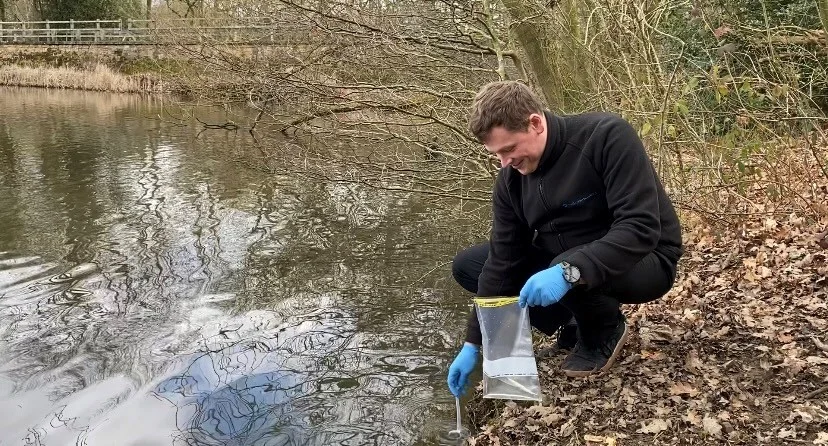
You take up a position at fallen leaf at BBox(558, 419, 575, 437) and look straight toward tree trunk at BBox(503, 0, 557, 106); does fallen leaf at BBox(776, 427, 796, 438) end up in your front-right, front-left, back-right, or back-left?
back-right

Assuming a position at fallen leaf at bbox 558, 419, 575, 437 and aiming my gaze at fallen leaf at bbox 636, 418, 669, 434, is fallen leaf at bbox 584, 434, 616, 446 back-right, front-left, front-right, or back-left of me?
front-right

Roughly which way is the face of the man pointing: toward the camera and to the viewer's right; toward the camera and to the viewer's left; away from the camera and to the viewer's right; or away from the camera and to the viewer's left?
toward the camera and to the viewer's left

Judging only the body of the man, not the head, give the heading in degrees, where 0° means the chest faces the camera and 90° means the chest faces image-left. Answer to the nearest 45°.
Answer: approximately 45°

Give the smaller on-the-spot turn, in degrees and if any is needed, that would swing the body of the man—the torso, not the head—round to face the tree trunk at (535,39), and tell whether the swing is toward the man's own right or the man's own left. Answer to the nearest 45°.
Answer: approximately 135° to the man's own right
